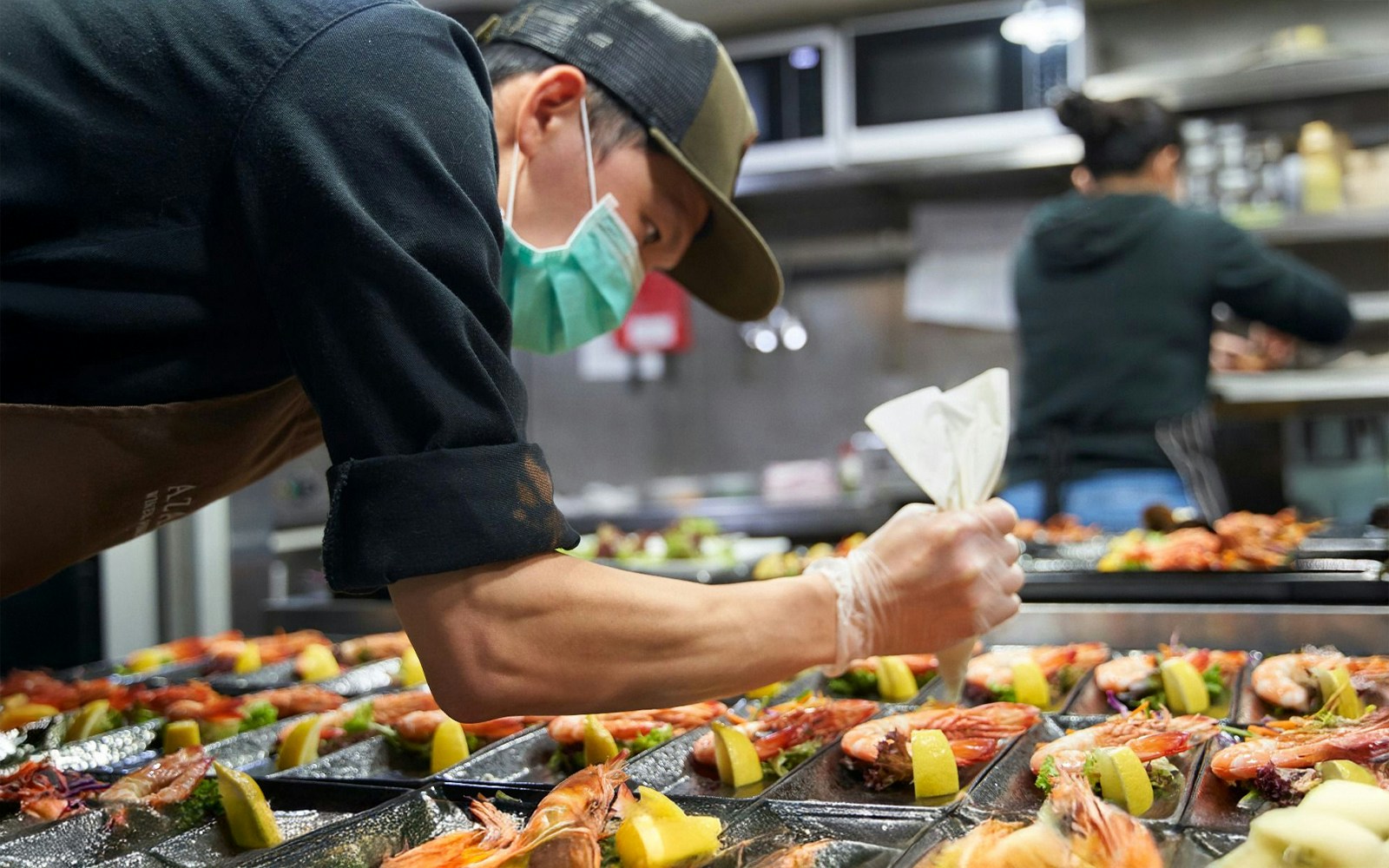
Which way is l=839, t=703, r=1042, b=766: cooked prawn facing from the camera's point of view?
to the viewer's right

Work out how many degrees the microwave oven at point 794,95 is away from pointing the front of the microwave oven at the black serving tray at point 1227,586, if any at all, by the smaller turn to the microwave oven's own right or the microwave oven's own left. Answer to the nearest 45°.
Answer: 0° — it already faces it

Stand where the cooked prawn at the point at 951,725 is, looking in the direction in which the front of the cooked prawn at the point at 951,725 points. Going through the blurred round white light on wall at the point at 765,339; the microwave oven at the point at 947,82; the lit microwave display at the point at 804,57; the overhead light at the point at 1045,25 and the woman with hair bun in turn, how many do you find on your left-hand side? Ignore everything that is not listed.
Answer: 5

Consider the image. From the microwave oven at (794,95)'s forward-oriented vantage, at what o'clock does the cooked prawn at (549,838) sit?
The cooked prawn is roughly at 12 o'clock from the microwave oven.

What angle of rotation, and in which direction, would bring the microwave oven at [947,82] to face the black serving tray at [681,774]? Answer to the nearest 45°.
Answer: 0° — it already faces it

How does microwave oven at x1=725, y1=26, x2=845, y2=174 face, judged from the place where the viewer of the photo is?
facing the viewer

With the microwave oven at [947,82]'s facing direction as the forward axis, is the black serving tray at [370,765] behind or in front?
in front

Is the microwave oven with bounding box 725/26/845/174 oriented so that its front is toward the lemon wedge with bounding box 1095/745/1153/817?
yes

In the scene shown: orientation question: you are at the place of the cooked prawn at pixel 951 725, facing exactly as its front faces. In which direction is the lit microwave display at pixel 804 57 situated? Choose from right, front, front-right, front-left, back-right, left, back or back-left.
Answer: left

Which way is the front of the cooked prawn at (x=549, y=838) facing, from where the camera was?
facing to the right of the viewer

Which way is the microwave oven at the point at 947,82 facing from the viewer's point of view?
toward the camera

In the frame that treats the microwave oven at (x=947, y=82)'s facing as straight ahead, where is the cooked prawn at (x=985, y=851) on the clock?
The cooked prawn is roughly at 12 o'clock from the microwave oven.
